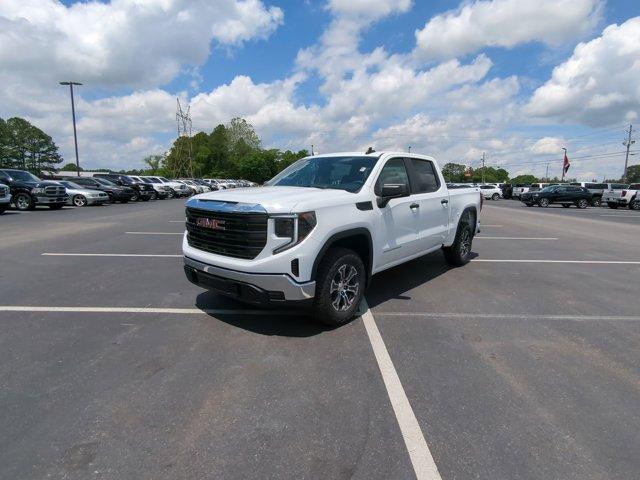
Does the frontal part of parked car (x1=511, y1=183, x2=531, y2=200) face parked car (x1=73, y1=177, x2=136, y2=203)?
no

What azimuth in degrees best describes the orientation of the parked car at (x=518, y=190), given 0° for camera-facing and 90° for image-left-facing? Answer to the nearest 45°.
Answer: approximately 45°

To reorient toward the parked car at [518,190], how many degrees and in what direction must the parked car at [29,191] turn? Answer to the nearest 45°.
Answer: approximately 45° to its left

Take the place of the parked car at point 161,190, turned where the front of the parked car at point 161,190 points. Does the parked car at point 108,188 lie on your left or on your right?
on your right

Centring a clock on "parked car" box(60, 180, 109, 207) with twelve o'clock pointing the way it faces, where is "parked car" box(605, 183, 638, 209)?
"parked car" box(605, 183, 638, 209) is roughly at 11 o'clock from "parked car" box(60, 180, 109, 207).

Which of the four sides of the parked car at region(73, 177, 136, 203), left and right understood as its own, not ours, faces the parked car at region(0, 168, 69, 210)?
right

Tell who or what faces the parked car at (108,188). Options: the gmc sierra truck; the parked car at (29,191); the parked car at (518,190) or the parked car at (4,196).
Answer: the parked car at (518,190)

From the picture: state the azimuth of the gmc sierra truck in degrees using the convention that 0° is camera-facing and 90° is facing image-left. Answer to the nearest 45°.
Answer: approximately 45°

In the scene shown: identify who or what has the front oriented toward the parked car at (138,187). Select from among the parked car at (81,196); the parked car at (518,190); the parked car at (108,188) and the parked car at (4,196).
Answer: the parked car at (518,190)

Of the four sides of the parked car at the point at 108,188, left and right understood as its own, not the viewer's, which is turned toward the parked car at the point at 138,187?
left

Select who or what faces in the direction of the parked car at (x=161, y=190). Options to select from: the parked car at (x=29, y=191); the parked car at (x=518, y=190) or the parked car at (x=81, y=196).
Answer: the parked car at (x=518, y=190)
